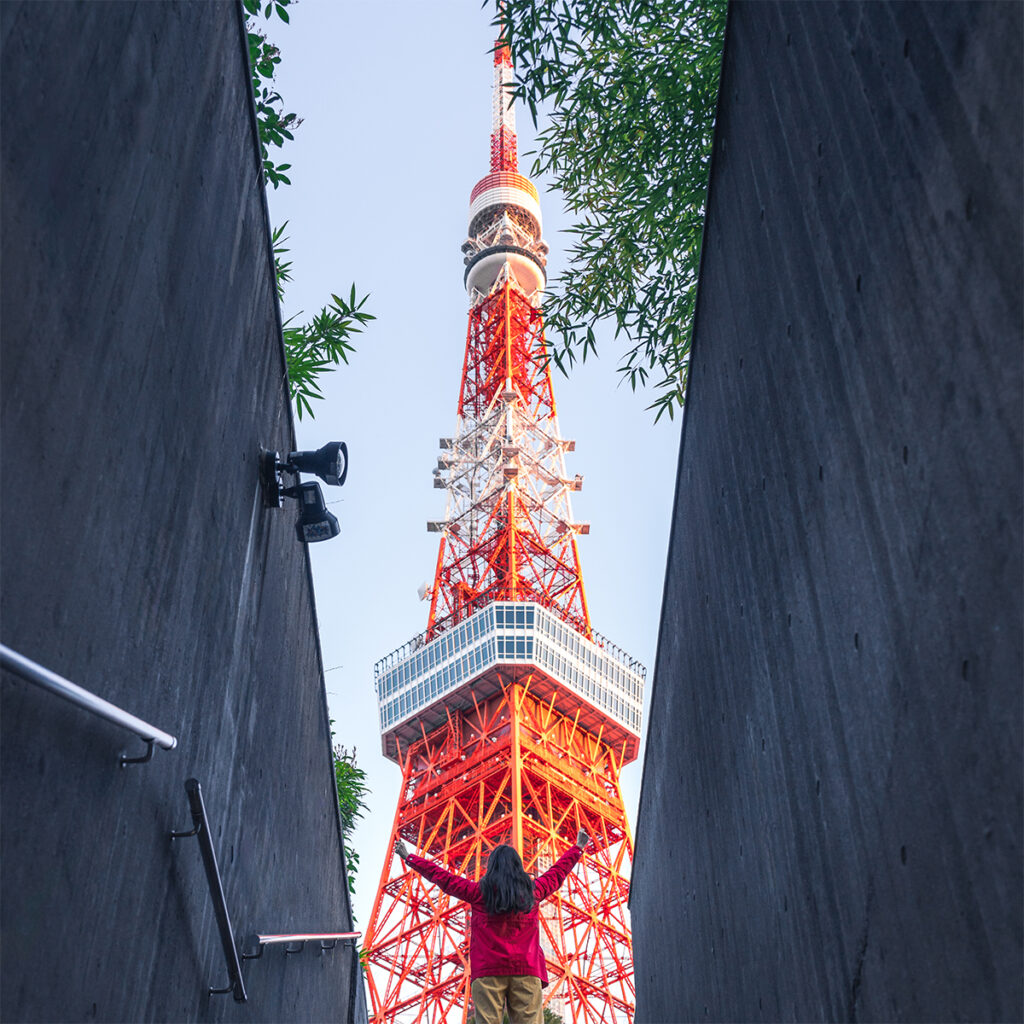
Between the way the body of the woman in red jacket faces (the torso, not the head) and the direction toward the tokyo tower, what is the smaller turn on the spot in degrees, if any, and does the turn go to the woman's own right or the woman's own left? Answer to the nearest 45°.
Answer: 0° — they already face it

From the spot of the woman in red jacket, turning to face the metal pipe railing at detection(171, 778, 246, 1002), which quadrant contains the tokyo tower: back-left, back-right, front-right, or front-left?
back-right

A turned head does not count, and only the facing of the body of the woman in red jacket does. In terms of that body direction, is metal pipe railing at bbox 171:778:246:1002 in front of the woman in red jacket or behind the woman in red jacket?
behind

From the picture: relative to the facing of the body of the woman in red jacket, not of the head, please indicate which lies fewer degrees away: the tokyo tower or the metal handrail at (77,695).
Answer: the tokyo tower

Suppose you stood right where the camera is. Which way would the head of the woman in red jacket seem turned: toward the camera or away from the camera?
away from the camera

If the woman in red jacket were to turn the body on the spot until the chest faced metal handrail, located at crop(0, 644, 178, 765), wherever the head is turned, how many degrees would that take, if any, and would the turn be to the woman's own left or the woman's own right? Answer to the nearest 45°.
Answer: approximately 180°

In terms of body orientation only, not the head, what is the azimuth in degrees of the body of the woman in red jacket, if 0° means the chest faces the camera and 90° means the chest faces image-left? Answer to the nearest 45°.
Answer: approximately 180°

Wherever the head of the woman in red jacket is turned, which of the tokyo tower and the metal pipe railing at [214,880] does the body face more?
the tokyo tower

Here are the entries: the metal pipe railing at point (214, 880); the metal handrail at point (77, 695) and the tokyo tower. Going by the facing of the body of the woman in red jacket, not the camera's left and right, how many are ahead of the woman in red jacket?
1
